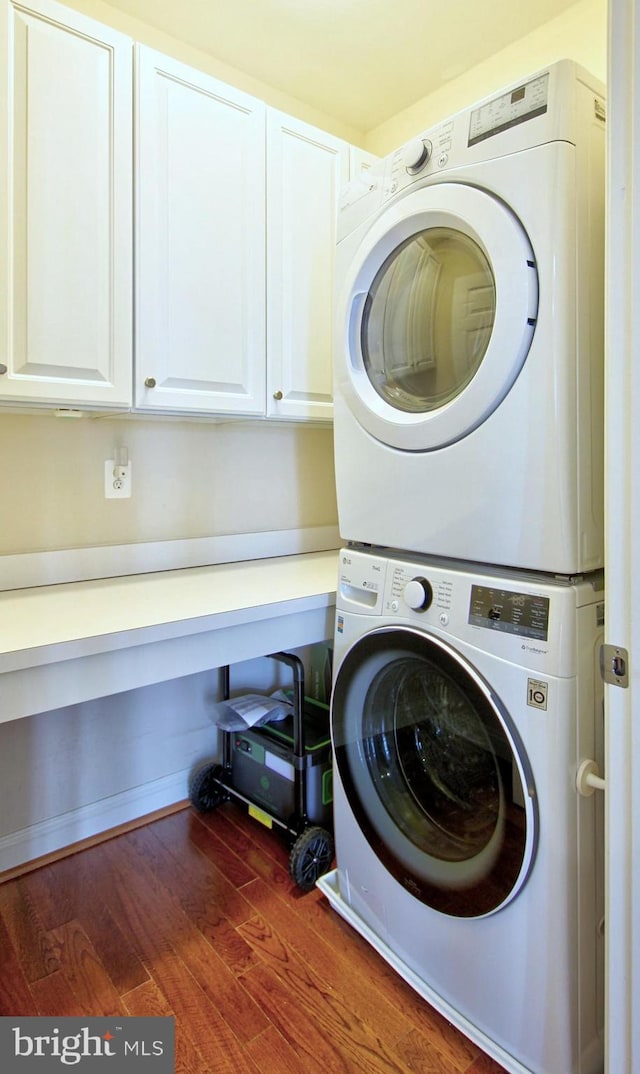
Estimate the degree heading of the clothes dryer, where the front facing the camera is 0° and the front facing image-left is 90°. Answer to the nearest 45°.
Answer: approximately 45°

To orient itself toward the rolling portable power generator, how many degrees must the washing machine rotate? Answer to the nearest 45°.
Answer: approximately 90° to its right
